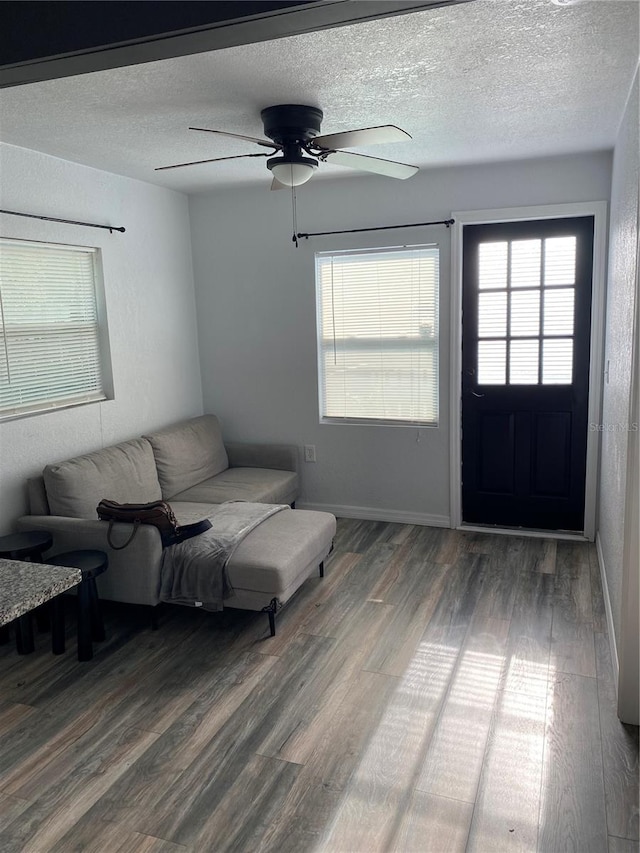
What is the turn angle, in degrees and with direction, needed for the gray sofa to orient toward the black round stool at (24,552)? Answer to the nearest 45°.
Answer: approximately 90° to its right

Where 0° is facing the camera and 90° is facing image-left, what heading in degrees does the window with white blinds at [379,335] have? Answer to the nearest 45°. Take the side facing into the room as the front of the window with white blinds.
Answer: approximately 0°

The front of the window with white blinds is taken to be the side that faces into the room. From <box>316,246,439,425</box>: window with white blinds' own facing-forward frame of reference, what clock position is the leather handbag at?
The leather handbag is roughly at 1 o'clock from the window with white blinds.

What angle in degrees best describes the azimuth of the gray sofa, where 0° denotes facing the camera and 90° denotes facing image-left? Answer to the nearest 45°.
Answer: approximately 315°

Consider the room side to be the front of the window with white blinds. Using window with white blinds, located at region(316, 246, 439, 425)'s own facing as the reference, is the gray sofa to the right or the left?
on its right

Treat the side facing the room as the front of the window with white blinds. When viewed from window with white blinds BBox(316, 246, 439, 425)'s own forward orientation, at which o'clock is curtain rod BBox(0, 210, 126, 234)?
The curtain rod is roughly at 2 o'clock from the window with white blinds.

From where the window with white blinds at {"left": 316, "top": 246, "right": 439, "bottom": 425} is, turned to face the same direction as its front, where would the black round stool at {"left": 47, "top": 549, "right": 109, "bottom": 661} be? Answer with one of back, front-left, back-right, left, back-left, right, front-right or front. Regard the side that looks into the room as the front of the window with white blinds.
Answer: front-right

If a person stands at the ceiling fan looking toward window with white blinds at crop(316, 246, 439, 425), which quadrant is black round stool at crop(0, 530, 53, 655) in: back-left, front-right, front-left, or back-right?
back-left
